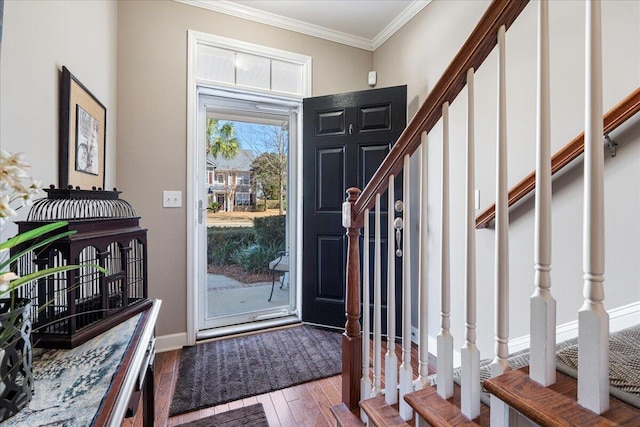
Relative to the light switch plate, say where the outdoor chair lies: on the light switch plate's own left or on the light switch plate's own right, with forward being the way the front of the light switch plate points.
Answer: on the light switch plate's own left

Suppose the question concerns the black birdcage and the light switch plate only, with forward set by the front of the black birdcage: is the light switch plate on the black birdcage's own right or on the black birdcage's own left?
on the black birdcage's own left

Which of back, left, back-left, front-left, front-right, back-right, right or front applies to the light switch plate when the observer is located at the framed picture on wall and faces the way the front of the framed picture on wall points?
left

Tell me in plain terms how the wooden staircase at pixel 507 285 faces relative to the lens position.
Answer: facing away from the viewer and to the left of the viewer

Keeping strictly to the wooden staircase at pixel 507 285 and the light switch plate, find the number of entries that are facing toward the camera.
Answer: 1

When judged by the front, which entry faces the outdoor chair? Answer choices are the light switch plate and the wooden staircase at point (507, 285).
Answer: the wooden staircase

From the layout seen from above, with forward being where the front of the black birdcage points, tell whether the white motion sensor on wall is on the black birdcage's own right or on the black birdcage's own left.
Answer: on the black birdcage's own left

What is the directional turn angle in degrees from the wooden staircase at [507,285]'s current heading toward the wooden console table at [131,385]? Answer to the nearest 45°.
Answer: approximately 45° to its left
